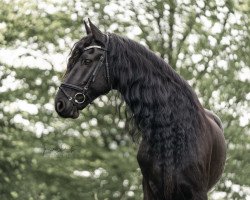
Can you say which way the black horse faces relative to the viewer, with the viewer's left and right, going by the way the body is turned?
facing the viewer and to the left of the viewer
